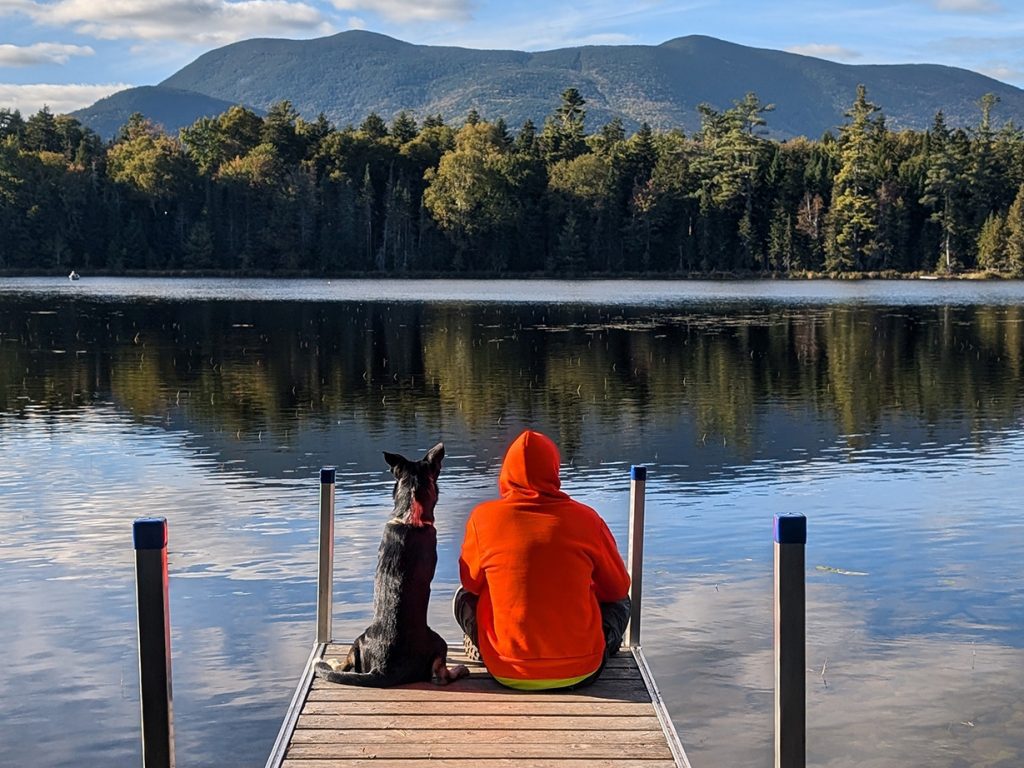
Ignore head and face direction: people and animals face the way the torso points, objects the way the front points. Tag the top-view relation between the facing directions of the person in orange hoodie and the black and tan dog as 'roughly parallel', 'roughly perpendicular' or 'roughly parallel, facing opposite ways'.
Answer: roughly parallel

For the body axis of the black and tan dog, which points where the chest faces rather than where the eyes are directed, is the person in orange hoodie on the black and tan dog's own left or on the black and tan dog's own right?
on the black and tan dog's own right

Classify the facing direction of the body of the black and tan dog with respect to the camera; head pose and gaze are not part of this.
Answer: away from the camera

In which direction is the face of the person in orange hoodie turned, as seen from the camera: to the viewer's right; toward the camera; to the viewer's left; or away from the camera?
away from the camera

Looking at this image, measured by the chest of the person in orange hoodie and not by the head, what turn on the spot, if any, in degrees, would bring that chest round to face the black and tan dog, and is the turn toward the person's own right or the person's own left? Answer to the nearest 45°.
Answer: approximately 90° to the person's own left

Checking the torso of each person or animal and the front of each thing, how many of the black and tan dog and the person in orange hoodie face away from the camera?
2

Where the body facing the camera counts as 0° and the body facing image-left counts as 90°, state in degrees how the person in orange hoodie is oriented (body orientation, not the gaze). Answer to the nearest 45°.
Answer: approximately 180°
